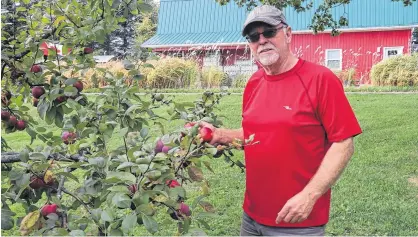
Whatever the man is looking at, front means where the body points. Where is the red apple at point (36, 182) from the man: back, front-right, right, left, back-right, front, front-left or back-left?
front

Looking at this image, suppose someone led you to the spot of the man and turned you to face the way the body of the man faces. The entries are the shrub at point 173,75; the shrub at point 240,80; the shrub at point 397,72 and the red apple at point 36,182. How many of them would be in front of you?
1

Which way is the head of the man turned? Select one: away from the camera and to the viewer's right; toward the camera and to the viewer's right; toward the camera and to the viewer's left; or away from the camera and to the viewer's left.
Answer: toward the camera and to the viewer's left

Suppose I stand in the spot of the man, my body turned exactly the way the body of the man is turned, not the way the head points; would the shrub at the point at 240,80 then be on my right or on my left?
on my right

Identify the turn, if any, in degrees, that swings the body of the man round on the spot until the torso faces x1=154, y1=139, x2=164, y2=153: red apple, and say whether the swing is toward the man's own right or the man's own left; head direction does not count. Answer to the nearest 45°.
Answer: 0° — they already face it

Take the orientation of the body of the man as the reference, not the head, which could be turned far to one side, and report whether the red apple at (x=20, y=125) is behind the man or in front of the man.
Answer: in front

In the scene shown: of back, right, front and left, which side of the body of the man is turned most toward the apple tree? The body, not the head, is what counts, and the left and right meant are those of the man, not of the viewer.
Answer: front

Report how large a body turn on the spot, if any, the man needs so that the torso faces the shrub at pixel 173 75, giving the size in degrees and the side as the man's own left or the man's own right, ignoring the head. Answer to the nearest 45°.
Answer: approximately 135° to the man's own right

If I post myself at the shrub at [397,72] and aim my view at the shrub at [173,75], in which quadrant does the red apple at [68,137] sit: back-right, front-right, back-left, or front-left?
front-left

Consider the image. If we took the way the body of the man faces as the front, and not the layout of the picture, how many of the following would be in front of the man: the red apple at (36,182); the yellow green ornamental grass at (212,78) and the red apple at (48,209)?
2

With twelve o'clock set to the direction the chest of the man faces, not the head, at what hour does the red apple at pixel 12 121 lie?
The red apple is roughly at 1 o'clock from the man.

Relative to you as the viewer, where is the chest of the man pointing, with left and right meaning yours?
facing the viewer and to the left of the viewer
